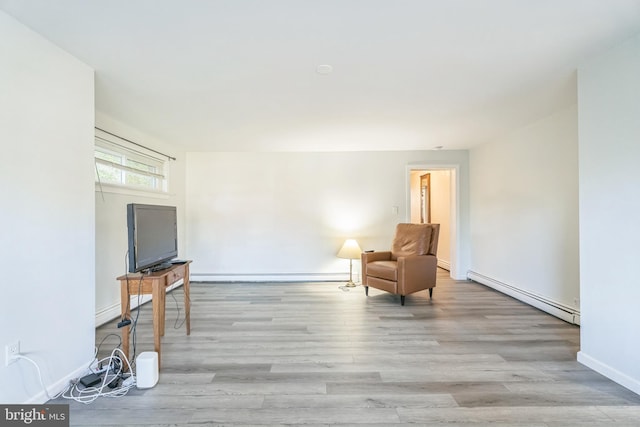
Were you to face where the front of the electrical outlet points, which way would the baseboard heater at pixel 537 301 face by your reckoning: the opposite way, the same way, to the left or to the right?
the opposite way

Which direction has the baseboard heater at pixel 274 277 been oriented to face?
toward the camera

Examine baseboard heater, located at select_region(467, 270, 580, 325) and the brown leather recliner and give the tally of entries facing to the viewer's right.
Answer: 0

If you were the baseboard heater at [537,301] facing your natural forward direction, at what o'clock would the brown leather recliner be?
The brown leather recliner is roughly at 1 o'clock from the baseboard heater.

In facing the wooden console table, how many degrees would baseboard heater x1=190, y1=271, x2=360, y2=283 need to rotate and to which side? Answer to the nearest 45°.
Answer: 0° — it already faces it

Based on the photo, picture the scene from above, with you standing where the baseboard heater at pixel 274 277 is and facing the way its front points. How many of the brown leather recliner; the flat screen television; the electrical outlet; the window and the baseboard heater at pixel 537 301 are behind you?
0

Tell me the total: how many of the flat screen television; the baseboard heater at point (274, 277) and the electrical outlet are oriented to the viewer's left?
0

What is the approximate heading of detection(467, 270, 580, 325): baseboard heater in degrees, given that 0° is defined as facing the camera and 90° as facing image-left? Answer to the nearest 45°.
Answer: approximately 45°

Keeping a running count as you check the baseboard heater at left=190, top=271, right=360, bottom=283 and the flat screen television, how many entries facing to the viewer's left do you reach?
0

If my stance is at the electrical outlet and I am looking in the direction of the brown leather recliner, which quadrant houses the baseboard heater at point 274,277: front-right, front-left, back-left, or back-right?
front-left

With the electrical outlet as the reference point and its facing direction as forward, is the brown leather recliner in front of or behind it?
in front

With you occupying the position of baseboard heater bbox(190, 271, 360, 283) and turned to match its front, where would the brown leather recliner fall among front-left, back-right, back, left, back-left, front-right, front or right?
front-left

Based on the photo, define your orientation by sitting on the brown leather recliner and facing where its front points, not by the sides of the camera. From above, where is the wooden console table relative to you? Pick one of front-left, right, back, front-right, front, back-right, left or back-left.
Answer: front

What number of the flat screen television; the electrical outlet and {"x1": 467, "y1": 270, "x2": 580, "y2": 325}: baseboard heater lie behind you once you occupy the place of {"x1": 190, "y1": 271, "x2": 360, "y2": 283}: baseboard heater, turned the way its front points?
0

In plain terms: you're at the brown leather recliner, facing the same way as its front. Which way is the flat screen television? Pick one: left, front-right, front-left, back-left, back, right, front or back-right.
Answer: front

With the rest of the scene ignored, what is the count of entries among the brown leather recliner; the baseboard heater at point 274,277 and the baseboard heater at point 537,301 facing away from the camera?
0

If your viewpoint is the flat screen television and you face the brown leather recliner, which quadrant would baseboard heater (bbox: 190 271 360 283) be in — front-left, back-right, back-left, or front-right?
front-left
